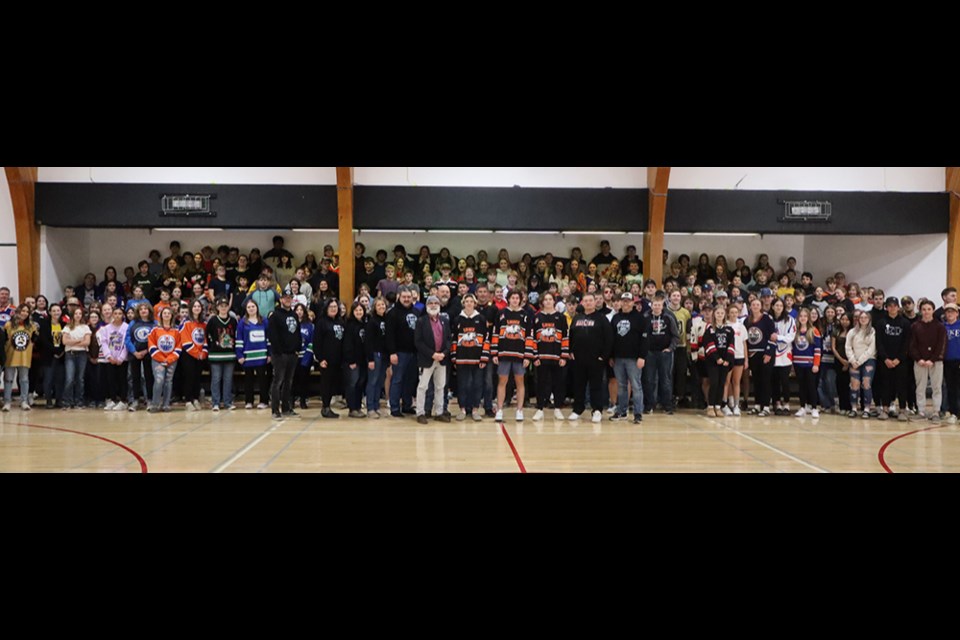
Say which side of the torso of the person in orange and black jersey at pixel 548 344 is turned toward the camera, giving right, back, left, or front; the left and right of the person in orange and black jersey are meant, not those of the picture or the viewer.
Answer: front
